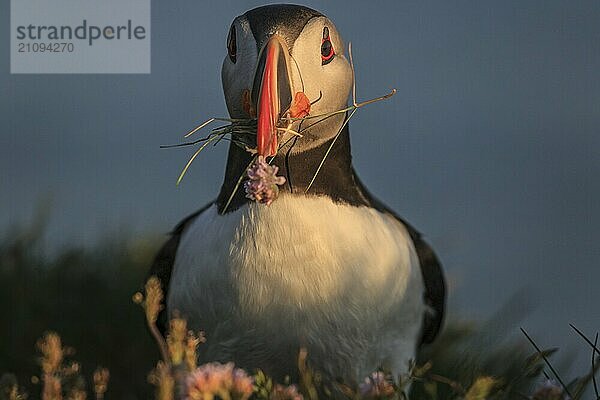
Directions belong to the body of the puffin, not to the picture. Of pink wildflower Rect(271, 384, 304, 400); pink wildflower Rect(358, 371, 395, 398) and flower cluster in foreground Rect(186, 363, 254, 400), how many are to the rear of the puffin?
0

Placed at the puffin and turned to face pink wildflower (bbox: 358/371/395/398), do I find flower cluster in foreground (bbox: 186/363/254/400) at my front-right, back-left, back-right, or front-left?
front-right

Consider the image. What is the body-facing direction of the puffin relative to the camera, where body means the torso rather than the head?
toward the camera

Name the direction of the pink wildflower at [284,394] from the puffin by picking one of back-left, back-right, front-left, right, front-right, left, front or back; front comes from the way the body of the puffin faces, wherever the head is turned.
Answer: front

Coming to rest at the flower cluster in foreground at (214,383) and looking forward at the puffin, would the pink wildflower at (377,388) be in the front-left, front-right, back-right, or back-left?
front-right

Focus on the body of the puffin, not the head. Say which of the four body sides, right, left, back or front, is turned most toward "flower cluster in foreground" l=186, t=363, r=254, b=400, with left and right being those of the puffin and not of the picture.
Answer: front

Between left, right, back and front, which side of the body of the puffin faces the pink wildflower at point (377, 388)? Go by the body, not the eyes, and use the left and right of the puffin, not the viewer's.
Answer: front
